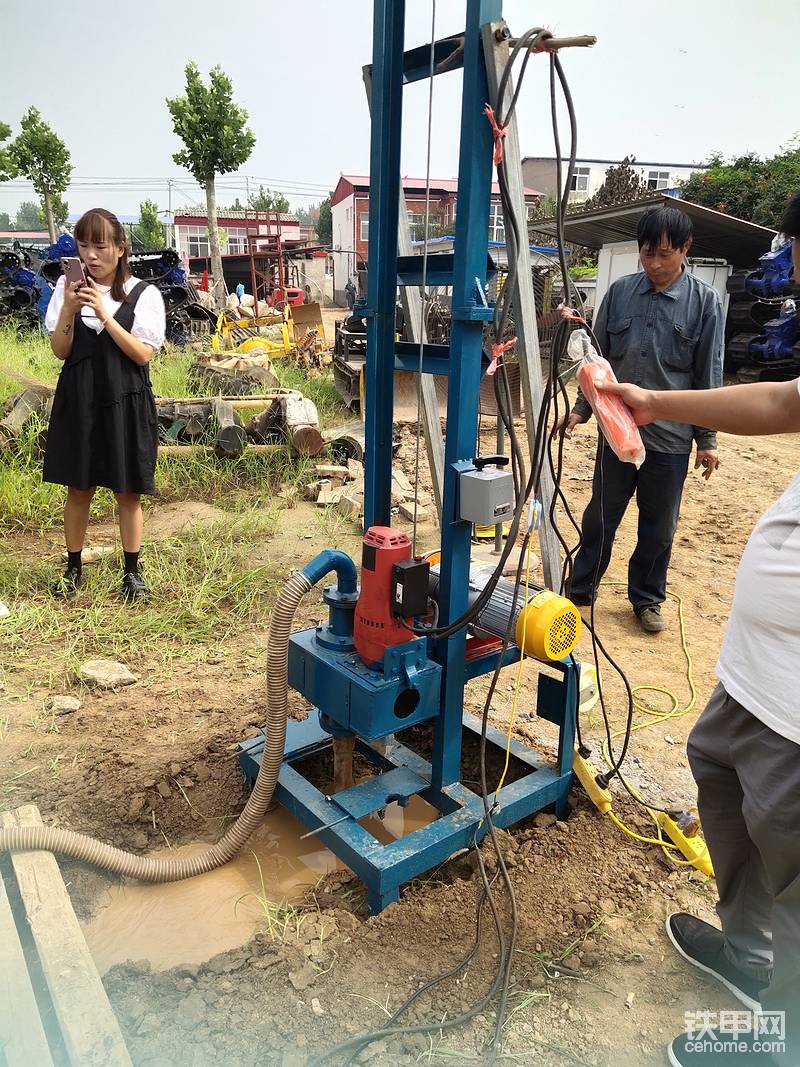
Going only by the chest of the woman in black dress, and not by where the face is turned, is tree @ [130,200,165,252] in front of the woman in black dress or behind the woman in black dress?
behind

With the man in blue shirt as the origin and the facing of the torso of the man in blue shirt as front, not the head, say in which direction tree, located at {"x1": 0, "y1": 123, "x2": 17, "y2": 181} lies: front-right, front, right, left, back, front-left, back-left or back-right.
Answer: back-right

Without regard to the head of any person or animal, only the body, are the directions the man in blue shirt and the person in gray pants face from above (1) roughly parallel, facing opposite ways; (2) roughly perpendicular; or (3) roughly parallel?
roughly perpendicular

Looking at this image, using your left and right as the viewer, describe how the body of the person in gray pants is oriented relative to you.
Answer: facing to the left of the viewer

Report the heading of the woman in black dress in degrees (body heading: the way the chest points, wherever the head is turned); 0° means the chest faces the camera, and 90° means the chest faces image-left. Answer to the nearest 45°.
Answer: approximately 0°

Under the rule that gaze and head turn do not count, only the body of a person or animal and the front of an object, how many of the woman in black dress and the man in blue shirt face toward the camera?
2

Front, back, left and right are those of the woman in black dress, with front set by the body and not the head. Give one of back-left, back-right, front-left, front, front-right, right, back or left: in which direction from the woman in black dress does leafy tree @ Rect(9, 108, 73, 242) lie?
back

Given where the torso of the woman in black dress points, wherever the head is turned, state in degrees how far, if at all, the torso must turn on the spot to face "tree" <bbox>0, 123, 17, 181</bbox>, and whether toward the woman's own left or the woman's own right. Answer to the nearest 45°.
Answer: approximately 180°

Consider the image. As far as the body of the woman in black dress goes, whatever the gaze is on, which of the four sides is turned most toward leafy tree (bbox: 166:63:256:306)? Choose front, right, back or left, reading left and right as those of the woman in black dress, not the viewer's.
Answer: back
